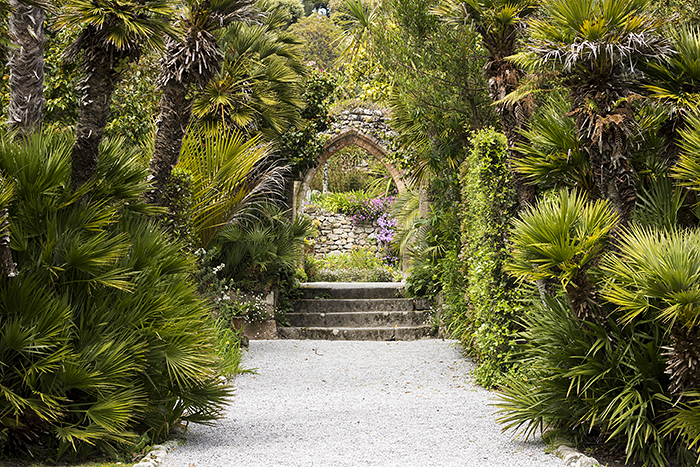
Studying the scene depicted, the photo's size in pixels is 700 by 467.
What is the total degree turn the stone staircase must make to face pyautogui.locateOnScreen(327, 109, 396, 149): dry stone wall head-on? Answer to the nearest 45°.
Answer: approximately 180°

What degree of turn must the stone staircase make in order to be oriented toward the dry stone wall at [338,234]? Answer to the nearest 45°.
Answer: approximately 180°

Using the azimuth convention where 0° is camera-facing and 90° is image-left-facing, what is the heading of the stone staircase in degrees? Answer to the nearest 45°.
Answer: approximately 0°
